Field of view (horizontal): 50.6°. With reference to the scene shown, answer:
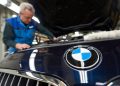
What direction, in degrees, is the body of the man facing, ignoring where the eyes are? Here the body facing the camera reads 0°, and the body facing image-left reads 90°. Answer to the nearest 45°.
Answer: approximately 315°

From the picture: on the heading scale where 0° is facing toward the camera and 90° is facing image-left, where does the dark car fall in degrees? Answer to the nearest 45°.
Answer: approximately 0°
